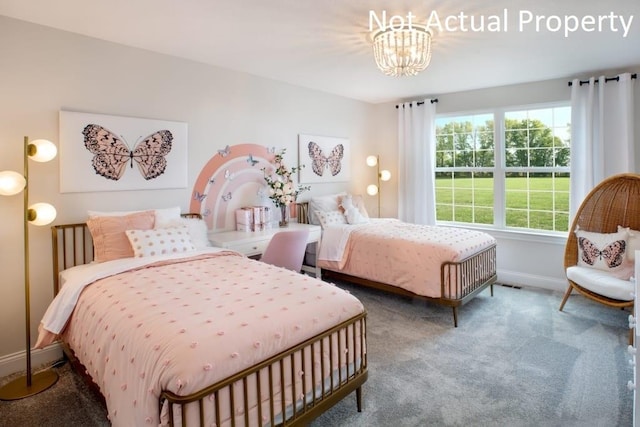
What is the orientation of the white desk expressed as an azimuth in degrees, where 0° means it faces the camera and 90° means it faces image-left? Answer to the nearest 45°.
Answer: approximately 315°

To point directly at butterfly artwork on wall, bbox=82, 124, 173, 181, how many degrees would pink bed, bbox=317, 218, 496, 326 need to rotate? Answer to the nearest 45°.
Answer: approximately 90° to its right

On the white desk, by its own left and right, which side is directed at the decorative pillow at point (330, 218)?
left

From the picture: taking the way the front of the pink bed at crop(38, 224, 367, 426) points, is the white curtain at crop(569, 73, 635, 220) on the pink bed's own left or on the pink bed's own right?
on the pink bed's own left

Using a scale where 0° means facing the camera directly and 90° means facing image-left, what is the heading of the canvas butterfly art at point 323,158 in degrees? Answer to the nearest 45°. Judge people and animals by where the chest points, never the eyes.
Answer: approximately 315°

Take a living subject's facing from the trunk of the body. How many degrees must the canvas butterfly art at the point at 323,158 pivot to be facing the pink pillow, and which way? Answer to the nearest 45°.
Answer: approximately 90° to its right

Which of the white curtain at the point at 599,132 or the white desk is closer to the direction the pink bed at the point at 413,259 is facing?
the white curtain

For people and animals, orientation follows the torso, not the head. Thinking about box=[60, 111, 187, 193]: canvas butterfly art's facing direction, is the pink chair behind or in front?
in front
